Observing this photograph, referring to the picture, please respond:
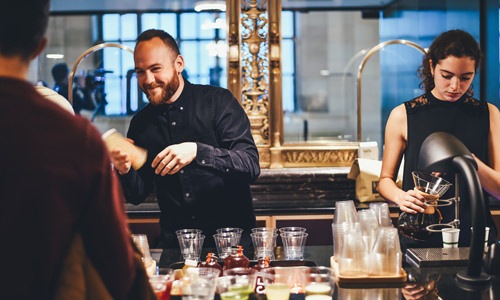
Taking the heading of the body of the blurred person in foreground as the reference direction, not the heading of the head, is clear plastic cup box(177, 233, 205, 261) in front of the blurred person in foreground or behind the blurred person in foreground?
in front

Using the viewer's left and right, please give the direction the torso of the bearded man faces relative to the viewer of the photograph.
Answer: facing the viewer and to the left of the viewer

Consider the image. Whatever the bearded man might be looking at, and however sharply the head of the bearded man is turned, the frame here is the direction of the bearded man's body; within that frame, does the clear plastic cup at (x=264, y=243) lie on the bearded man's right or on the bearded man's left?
on the bearded man's left

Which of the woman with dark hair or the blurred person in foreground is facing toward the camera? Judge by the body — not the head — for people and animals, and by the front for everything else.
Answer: the woman with dark hair

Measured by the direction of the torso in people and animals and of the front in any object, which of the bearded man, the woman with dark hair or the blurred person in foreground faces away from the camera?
the blurred person in foreground

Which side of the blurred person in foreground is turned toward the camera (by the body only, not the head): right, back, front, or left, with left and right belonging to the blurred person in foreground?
back

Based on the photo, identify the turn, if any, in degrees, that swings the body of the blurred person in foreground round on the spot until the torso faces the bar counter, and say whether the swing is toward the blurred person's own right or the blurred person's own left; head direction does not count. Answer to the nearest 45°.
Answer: approximately 45° to the blurred person's own right

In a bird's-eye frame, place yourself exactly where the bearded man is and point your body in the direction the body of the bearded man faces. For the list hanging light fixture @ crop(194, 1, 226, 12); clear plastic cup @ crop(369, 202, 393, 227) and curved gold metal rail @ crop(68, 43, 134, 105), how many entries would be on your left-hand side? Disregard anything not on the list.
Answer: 1

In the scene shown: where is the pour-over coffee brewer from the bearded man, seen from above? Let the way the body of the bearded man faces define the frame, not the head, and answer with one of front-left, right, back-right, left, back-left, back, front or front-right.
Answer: left

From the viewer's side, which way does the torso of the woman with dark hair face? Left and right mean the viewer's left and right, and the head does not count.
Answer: facing the viewer

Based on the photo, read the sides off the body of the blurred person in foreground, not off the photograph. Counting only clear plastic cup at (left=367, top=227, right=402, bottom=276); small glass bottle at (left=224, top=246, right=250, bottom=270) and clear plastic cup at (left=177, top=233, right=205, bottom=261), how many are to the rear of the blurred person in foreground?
0

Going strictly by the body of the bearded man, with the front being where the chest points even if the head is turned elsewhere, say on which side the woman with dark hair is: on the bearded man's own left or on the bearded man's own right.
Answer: on the bearded man's own left

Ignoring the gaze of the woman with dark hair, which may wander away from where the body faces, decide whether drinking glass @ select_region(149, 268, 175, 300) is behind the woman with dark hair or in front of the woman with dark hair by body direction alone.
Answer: in front

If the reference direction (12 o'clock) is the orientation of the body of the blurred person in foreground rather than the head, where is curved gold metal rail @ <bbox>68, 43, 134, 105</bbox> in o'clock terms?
The curved gold metal rail is roughly at 12 o'clock from the blurred person in foreground.

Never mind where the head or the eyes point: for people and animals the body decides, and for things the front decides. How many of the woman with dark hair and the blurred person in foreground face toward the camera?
1

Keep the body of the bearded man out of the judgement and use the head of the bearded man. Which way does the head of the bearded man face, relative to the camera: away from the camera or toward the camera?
toward the camera

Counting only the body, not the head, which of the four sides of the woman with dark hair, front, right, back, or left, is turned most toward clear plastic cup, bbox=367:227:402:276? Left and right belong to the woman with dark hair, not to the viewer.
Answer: front

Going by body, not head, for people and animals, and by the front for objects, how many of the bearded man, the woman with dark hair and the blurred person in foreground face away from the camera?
1
